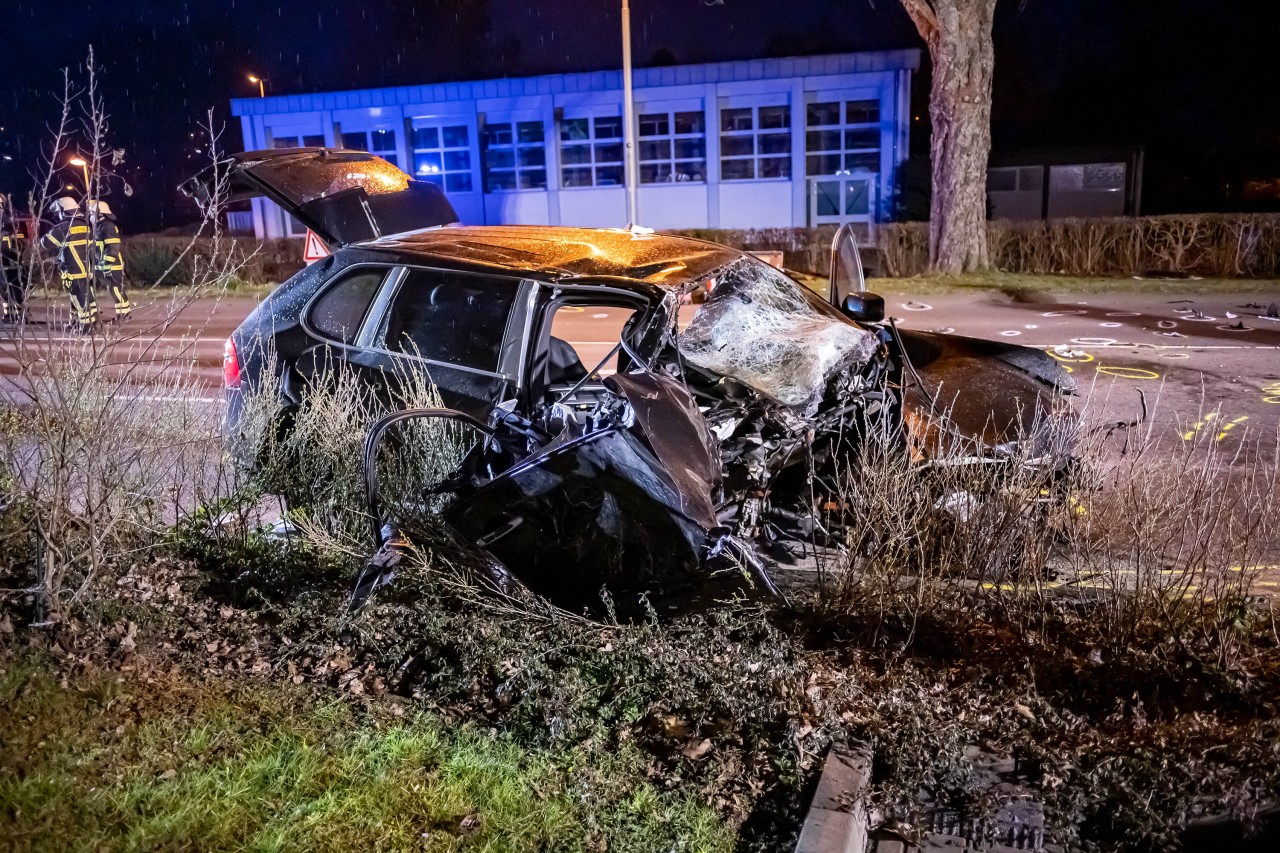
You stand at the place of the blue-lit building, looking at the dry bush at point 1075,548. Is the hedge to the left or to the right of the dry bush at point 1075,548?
left

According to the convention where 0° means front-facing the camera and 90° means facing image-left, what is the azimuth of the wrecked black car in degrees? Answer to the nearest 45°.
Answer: approximately 315°

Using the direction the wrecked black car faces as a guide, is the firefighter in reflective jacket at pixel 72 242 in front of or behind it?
behind

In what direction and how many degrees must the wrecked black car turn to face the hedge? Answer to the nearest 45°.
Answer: approximately 90° to its left

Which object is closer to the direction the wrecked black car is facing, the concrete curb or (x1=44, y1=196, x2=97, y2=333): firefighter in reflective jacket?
the concrete curb

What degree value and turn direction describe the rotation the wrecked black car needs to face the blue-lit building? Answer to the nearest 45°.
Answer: approximately 135° to its left

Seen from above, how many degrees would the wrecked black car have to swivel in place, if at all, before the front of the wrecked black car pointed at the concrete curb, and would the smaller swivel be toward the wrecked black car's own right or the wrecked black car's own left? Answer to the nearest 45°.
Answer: approximately 45° to the wrecked black car's own right

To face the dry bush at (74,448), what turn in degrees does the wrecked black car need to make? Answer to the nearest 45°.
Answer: approximately 135° to its right
